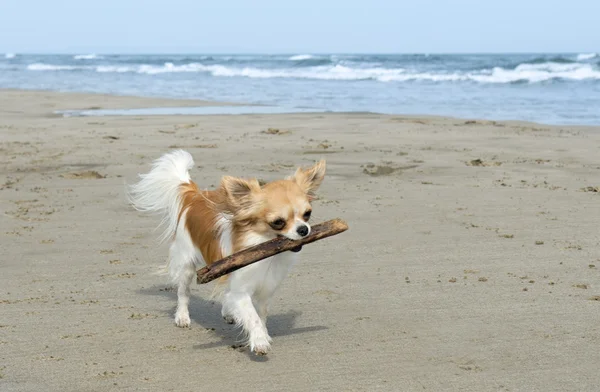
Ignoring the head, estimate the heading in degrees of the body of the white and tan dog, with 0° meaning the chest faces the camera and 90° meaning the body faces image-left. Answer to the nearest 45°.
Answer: approximately 315°

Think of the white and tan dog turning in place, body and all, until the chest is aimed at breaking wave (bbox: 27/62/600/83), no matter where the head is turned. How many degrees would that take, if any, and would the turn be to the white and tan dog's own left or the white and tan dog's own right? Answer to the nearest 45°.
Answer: approximately 135° to the white and tan dog's own left
